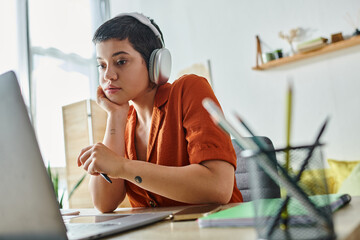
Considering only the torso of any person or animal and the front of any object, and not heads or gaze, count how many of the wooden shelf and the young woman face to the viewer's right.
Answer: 0

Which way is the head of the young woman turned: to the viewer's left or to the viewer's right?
to the viewer's left

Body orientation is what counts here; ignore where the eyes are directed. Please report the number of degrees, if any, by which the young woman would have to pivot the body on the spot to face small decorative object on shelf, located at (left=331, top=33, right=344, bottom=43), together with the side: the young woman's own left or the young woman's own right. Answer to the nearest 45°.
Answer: approximately 180°

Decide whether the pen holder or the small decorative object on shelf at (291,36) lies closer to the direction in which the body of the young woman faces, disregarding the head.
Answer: the pen holder

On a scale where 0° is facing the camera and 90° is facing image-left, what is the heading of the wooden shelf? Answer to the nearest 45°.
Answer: approximately 45°

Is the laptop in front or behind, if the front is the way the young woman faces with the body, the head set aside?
in front

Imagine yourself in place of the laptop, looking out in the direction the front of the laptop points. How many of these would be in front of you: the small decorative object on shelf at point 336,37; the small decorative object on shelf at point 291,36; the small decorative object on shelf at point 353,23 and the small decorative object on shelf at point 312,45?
4

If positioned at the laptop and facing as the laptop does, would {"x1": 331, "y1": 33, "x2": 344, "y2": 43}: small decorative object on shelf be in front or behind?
in front

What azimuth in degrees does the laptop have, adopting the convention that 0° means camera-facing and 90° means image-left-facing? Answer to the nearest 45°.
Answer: approximately 225°

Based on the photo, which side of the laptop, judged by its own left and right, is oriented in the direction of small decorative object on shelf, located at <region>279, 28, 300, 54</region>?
front

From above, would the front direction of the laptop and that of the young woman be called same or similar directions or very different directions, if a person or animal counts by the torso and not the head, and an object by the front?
very different directions
